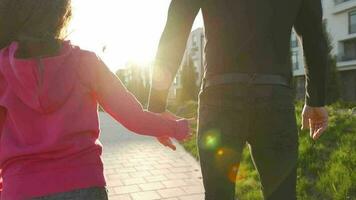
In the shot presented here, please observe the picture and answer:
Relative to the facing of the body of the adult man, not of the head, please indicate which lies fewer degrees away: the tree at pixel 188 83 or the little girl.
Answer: the tree

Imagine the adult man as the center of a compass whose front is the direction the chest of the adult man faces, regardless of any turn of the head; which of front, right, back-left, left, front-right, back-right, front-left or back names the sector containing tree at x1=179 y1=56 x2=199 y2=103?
front

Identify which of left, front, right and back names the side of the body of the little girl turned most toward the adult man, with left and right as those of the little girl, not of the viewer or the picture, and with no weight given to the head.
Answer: right

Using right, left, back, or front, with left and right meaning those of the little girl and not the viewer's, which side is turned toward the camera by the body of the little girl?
back

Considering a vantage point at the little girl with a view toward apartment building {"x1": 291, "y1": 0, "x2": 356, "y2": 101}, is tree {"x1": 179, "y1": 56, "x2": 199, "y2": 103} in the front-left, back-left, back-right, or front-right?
front-left

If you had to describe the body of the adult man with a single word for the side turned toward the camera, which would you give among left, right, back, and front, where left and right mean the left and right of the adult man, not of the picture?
back

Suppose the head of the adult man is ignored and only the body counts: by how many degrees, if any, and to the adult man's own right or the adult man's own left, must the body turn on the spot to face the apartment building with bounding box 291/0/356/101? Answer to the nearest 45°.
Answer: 0° — they already face it

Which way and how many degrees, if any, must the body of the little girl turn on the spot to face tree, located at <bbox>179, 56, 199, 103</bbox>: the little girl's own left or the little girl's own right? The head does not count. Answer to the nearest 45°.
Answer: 0° — they already face it

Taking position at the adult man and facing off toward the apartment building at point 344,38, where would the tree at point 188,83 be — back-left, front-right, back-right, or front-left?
front-left

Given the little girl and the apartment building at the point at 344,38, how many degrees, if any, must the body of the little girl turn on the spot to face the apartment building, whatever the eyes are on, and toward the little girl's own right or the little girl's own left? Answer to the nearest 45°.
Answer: approximately 45° to the little girl's own right

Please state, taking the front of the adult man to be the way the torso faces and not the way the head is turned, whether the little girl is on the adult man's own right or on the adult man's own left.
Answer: on the adult man's own left

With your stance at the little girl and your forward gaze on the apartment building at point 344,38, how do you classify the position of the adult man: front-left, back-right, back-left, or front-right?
front-right

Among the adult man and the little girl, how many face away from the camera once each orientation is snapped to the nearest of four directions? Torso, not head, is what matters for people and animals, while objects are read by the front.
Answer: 2
